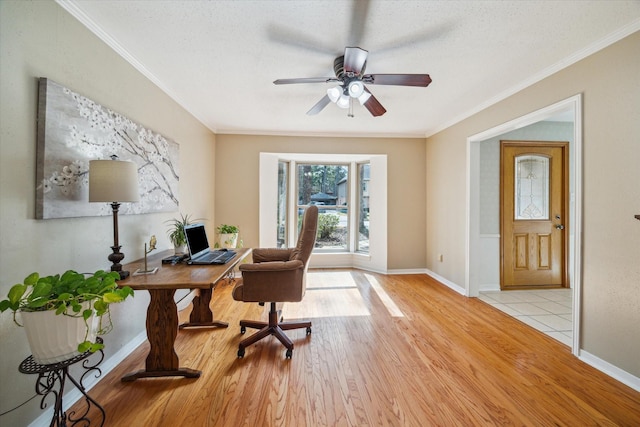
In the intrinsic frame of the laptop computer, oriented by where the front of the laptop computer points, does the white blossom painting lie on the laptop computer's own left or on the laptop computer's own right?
on the laptop computer's own right

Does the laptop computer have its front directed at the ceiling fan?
yes

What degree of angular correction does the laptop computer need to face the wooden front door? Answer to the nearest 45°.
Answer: approximately 45° to its left

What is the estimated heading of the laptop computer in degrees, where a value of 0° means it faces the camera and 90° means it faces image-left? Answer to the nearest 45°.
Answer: approximately 315°

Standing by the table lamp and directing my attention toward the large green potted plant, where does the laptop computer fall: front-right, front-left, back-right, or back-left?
back-left

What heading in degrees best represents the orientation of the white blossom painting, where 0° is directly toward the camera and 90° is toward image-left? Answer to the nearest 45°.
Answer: approximately 315°

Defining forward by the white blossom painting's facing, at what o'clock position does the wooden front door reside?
The wooden front door is roughly at 11 o'clock from the white blossom painting.
